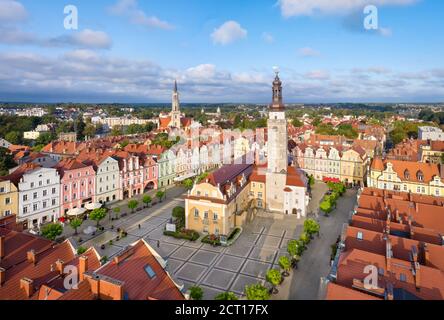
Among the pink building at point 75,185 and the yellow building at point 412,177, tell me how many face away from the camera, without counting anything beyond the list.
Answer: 0

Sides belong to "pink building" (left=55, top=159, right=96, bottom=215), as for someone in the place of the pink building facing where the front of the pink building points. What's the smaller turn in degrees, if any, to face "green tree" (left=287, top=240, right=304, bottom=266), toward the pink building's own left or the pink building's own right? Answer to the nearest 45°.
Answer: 0° — it already faces it

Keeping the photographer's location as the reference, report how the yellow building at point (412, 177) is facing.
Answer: facing the viewer

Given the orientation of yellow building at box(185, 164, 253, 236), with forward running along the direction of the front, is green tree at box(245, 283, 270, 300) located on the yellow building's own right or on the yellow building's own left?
on the yellow building's own left

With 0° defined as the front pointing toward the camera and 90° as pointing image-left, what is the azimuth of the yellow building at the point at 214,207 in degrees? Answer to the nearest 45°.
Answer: approximately 45°

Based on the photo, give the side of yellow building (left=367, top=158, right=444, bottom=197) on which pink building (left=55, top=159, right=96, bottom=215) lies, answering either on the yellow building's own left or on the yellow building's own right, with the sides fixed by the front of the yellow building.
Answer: on the yellow building's own right

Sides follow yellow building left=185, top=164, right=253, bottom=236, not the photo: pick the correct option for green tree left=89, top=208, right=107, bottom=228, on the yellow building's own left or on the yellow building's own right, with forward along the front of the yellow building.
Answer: on the yellow building's own right

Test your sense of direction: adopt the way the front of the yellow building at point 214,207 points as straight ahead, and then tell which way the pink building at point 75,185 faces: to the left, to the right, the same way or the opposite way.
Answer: to the left

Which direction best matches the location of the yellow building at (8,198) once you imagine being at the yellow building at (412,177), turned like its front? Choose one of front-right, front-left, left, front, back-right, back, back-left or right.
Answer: front-right

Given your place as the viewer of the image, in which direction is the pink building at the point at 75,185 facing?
facing the viewer and to the right of the viewer

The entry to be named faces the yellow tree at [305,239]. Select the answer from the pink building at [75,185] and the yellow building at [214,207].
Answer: the pink building

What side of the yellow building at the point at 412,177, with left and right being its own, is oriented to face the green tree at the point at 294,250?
front
